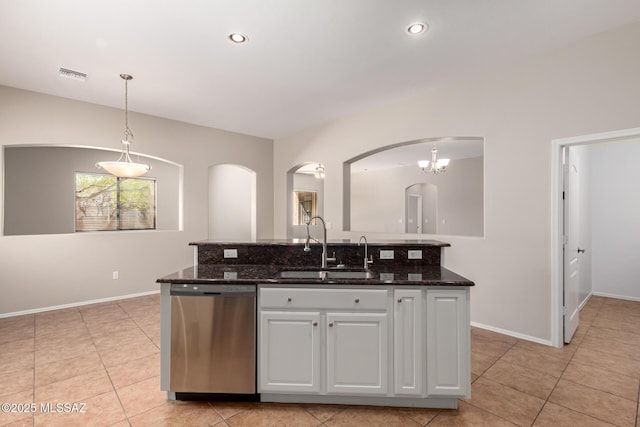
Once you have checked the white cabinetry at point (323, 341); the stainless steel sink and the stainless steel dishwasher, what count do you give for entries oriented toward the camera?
3

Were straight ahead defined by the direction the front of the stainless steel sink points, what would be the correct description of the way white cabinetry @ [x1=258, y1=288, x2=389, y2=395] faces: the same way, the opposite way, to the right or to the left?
the same way

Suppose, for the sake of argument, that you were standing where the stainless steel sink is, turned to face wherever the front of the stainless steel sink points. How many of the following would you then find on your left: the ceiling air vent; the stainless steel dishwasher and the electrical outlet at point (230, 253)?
0

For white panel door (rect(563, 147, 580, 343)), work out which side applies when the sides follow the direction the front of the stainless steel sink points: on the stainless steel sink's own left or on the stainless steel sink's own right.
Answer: on the stainless steel sink's own left

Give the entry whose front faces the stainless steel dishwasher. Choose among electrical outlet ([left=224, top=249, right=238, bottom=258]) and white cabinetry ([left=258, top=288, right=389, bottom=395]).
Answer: the electrical outlet

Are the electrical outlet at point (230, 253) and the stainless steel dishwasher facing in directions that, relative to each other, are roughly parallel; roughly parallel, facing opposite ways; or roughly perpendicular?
roughly parallel

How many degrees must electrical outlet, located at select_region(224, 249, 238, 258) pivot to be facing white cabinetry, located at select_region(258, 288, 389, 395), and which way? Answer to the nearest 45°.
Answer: approximately 45° to its left

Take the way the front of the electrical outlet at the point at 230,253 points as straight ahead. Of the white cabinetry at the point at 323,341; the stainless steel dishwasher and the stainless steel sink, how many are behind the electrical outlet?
0

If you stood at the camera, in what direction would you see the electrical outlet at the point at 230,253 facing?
facing the viewer

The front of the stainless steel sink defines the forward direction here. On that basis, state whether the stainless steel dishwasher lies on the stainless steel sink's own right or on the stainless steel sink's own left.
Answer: on the stainless steel sink's own right

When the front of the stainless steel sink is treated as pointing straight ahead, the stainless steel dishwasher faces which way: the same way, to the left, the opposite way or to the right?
the same way

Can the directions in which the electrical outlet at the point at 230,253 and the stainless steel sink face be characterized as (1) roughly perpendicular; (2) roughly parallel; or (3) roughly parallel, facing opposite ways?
roughly parallel

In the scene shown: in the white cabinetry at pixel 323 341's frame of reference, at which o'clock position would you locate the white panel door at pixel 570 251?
The white panel door is roughly at 8 o'clock from the white cabinetry.

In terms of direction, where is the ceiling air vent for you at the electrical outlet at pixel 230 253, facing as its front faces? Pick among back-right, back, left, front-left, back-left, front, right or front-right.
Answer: back-right
